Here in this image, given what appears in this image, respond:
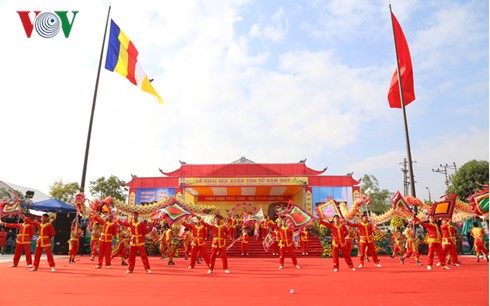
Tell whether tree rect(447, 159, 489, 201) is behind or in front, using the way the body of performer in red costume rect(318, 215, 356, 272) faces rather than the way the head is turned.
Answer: behind

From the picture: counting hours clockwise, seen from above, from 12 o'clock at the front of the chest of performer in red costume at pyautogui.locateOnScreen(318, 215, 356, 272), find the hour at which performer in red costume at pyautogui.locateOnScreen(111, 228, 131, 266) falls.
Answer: performer in red costume at pyautogui.locateOnScreen(111, 228, 131, 266) is roughly at 3 o'clock from performer in red costume at pyautogui.locateOnScreen(318, 215, 356, 272).

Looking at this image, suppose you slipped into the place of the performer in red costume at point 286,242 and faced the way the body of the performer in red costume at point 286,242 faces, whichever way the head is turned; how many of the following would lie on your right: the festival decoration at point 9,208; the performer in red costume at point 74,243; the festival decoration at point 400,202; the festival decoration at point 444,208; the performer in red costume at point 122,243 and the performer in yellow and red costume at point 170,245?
4

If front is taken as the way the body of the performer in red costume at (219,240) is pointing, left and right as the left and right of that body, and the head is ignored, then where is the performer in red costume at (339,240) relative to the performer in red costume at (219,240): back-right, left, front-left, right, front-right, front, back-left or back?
left

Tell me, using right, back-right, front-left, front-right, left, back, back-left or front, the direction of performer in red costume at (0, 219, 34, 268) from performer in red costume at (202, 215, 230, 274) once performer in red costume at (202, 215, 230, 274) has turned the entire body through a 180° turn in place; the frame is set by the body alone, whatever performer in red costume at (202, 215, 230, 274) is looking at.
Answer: left

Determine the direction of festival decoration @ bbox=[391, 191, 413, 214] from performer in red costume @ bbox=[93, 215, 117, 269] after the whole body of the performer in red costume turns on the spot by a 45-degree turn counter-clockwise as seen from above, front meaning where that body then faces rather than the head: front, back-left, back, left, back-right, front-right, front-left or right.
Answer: front-left

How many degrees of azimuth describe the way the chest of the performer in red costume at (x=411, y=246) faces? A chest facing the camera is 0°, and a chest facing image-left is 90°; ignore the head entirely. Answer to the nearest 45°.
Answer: approximately 45°

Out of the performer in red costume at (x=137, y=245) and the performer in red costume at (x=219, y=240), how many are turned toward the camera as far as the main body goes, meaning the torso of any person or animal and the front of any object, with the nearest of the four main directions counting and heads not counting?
2

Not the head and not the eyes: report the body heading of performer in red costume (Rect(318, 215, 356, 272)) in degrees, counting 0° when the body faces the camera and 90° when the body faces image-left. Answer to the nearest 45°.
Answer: approximately 0°

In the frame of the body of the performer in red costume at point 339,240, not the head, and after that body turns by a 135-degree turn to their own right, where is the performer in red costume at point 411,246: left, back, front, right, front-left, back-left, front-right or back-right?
right
